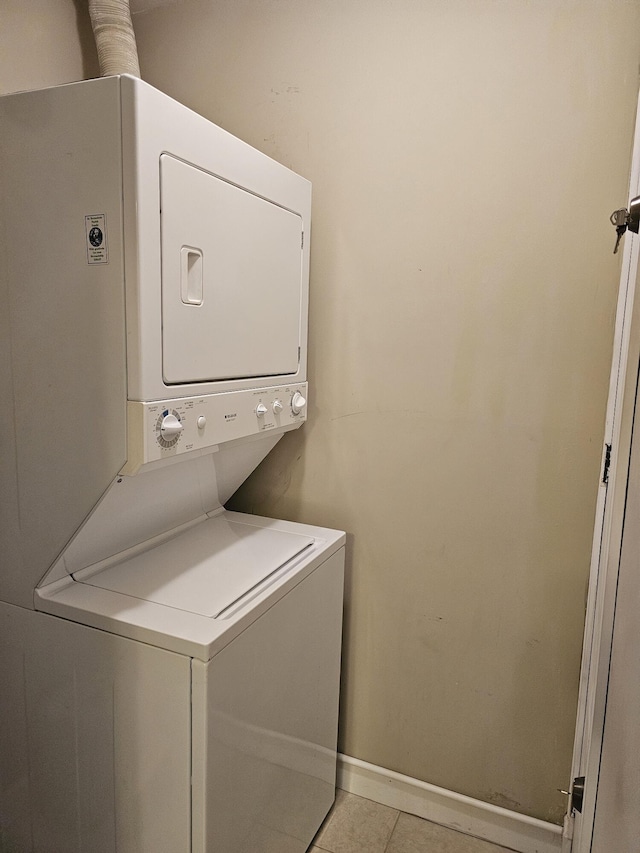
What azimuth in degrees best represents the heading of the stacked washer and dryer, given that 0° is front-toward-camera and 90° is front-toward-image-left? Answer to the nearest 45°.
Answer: approximately 315°

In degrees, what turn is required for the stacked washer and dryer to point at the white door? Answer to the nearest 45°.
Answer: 0° — it already faces it
